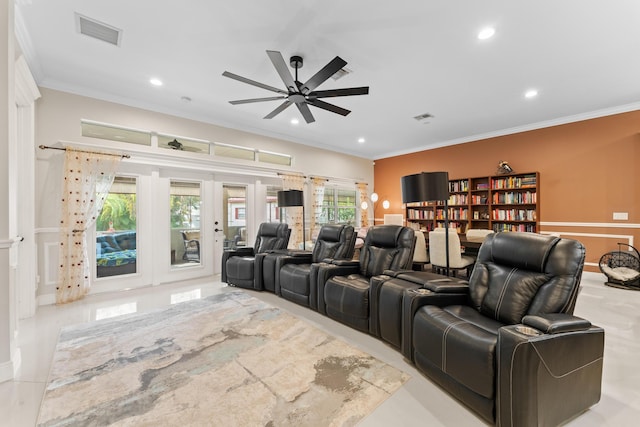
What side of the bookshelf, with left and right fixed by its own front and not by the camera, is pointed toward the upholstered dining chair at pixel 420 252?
front

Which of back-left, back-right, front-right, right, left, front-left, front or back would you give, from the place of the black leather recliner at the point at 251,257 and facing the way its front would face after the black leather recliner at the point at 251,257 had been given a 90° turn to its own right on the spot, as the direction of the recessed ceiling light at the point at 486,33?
back

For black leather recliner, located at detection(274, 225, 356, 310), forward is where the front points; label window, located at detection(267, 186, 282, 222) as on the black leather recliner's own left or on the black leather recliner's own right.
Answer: on the black leather recliner's own right

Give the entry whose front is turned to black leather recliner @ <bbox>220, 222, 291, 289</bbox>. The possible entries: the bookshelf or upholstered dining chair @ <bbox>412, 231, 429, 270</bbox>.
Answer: the bookshelf

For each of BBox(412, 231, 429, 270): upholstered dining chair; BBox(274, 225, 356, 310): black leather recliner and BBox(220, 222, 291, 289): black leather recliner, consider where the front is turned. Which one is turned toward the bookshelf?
the upholstered dining chair

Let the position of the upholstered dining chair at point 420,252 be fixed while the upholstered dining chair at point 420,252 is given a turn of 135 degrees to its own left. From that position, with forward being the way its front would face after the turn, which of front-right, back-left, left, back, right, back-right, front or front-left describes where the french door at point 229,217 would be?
front

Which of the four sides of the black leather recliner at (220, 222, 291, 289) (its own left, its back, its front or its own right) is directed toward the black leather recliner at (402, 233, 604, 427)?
left

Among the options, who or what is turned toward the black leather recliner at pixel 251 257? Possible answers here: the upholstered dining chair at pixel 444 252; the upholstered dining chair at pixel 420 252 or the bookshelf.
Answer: the bookshelf

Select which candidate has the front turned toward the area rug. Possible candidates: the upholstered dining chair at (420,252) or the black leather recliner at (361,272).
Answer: the black leather recliner

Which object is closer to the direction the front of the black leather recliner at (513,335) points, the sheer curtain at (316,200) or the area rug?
the area rug

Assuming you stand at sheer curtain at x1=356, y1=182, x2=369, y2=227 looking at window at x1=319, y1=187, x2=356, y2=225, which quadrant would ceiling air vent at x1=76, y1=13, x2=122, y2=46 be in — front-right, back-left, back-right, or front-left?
front-left

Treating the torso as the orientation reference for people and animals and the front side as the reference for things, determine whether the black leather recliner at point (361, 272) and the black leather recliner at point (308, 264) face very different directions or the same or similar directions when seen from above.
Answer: same or similar directions

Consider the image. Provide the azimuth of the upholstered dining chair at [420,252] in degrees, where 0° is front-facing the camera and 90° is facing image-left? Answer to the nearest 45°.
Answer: approximately 225°

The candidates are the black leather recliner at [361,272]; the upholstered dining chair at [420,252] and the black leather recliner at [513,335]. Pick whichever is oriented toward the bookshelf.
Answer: the upholstered dining chair

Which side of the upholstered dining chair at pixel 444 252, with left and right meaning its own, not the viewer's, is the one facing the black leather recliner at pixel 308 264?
back

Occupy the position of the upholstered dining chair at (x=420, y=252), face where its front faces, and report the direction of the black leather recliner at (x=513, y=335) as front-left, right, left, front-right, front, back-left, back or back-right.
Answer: back-right

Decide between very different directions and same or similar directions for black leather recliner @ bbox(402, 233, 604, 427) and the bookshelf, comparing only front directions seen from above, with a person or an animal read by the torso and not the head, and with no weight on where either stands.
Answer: same or similar directions

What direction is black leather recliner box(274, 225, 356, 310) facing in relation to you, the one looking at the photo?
facing the viewer and to the left of the viewer

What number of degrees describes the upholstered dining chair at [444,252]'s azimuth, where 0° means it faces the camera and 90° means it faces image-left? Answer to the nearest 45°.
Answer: approximately 225°
